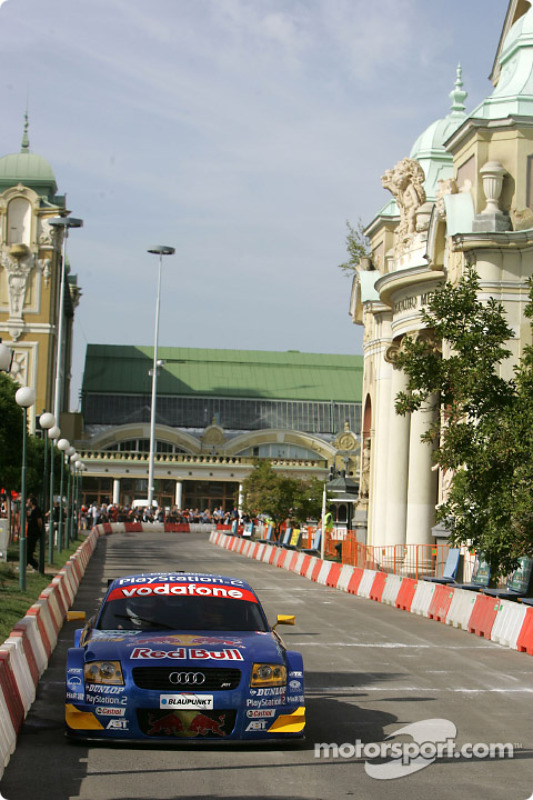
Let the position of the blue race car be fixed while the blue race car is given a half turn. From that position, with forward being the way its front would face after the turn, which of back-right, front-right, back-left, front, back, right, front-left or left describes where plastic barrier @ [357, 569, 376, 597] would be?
front

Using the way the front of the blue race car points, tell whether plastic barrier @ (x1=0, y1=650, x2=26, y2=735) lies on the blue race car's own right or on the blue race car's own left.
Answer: on the blue race car's own right

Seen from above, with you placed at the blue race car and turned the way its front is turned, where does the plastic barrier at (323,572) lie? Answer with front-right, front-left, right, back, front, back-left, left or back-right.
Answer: back

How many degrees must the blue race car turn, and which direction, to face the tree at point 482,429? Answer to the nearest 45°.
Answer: approximately 135° to its left

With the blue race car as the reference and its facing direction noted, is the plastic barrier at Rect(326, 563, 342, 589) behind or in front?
behind

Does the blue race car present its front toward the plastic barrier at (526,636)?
no

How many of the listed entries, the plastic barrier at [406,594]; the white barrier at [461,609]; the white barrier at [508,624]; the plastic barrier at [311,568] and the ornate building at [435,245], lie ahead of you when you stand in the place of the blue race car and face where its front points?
0

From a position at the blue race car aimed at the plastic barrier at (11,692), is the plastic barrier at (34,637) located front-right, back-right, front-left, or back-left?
front-right

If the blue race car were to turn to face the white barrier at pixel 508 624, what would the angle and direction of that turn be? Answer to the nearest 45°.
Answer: approximately 135° to its left

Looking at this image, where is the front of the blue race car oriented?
toward the camera

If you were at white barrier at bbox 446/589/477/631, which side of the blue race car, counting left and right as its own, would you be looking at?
back

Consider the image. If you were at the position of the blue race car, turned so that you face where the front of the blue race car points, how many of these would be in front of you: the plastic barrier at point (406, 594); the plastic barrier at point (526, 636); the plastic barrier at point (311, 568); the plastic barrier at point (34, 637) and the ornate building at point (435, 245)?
0

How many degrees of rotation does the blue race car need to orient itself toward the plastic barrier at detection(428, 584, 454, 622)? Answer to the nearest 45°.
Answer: approximately 180°

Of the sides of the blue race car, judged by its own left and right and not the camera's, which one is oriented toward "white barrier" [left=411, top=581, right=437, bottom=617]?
back

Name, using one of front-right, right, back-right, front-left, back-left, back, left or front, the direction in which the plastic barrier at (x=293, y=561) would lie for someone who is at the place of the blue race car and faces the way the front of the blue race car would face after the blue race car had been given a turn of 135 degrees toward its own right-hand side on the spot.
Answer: front-right

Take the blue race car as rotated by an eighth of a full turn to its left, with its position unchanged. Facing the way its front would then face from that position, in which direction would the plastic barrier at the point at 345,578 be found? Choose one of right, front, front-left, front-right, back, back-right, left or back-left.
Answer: back-left

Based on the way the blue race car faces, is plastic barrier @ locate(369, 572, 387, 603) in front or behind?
behind

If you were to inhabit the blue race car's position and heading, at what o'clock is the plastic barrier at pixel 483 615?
The plastic barrier is roughly at 7 o'clock from the blue race car.
